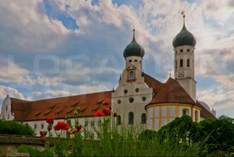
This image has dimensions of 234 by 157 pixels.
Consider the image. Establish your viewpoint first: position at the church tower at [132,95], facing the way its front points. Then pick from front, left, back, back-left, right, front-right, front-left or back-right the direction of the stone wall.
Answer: front

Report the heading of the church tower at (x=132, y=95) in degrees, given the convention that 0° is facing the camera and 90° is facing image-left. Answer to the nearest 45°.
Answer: approximately 0°

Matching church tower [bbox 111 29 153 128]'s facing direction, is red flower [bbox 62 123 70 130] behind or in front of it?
in front
